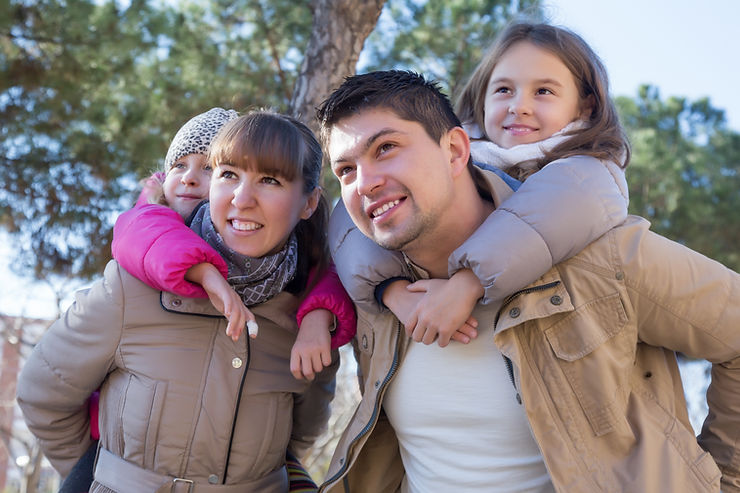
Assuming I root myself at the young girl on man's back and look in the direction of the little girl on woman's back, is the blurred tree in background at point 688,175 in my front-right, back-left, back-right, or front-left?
back-right

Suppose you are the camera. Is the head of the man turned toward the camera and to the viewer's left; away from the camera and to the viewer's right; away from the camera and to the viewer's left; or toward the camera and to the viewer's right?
toward the camera and to the viewer's left

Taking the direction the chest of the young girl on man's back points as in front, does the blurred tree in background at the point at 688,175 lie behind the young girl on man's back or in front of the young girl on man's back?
behind

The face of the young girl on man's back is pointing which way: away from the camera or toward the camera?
toward the camera

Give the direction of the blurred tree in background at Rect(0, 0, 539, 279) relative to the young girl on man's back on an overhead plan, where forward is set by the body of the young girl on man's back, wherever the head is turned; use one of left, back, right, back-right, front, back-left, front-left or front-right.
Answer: right

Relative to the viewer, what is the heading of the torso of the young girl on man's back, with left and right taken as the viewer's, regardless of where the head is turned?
facing the viewer and to the left of the viewer

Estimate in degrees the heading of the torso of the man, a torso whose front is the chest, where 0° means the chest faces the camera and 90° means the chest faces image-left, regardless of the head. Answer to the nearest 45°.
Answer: approximately 45°

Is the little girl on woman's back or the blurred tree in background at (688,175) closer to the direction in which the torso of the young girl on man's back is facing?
the little girl on woman's back

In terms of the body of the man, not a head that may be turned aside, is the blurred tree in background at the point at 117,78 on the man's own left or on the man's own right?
on the man's own right
